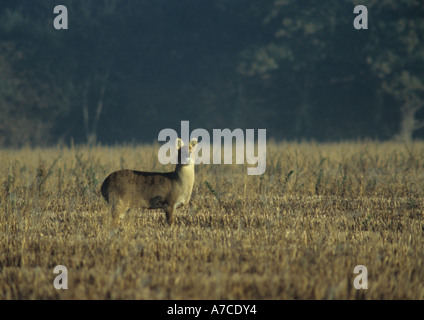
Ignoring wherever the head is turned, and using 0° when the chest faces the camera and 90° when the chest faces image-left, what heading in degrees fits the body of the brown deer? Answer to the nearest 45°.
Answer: approximately 270°
